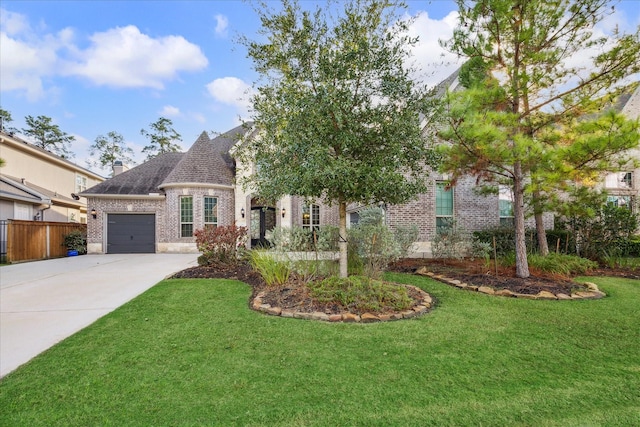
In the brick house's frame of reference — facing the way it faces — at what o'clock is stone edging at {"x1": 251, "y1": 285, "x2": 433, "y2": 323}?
The stone edging is roughly at 11 o'clock from the brick house.

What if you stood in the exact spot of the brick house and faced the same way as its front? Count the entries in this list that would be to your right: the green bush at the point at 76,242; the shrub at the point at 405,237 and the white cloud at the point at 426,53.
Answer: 1

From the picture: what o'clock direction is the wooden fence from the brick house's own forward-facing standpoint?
The wooden fence is roughly at 2 o'clock from the brick house.

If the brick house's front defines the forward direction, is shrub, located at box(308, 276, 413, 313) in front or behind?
in front

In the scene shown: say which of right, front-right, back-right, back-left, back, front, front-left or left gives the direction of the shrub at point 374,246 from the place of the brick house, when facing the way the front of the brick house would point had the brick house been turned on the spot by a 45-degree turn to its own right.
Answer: left

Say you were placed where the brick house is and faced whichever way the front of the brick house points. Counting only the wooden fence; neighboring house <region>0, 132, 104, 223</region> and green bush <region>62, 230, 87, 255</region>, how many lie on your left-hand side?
0

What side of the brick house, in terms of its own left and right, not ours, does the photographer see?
front

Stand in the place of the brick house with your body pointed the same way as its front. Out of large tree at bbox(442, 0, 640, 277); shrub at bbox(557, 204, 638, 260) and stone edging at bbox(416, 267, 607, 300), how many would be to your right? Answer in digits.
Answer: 0

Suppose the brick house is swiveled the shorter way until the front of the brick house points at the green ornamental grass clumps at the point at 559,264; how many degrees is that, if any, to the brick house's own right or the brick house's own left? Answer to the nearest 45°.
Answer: approximately 45° to the brick house's own left

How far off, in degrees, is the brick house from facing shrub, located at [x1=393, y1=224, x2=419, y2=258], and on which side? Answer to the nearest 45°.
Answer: approximately 45° to its left

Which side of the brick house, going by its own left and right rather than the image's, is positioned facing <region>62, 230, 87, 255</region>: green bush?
right

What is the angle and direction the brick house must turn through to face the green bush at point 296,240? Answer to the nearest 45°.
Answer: approximately 45° to its left

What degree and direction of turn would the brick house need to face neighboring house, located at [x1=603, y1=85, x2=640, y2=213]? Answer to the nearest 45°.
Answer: approximately 90° to its left

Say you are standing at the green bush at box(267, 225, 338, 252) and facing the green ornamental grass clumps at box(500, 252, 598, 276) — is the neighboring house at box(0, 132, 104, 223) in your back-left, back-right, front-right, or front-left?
back-left

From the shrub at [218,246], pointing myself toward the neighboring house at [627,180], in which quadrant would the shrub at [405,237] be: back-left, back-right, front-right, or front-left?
front-right

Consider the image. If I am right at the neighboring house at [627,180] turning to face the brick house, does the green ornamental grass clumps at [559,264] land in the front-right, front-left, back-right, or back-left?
front-left
